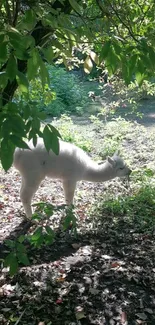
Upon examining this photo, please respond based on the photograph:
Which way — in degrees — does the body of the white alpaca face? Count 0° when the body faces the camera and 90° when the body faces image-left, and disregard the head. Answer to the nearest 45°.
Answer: approximately 270°

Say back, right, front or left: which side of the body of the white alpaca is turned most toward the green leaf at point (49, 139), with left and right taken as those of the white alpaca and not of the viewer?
right

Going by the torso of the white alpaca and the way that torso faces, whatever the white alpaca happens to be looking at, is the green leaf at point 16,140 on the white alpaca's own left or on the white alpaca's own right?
on the white alpaca's own right

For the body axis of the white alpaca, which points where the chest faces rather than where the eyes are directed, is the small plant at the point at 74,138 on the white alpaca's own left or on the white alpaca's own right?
on the white alpaca's own left

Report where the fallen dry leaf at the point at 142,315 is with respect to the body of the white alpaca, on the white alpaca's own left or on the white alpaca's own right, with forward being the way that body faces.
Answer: on the white alpaca's own right

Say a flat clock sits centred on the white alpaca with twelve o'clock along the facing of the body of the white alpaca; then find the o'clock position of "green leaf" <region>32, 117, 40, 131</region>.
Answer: The green leaf is roughly at 3 o'clock from the white alpaca.

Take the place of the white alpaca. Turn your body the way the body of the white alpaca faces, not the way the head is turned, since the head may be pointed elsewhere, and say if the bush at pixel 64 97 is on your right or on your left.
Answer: on your left
